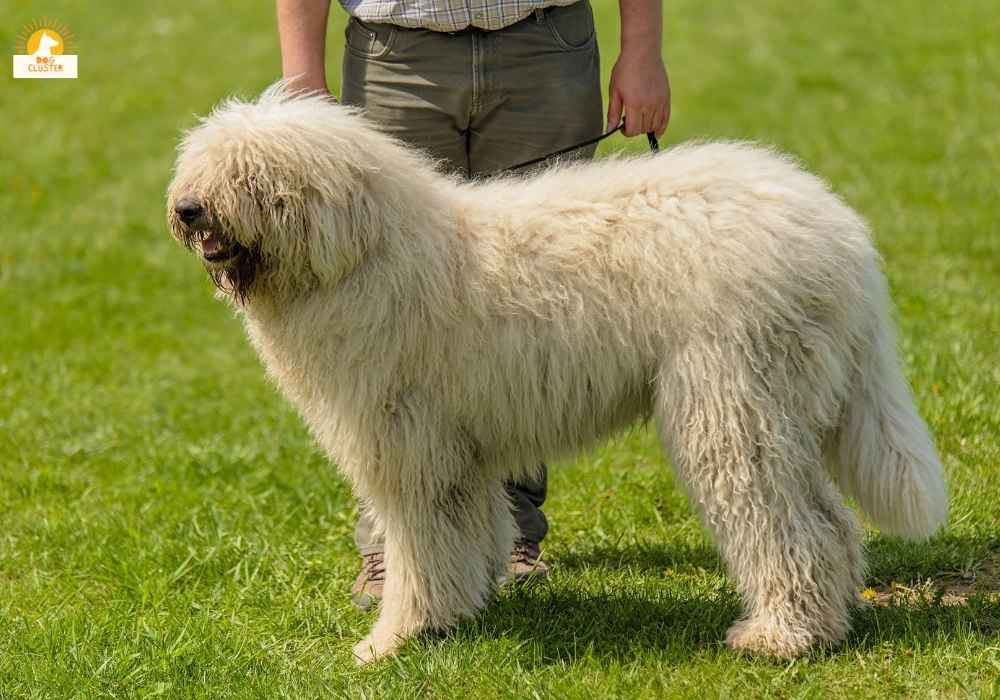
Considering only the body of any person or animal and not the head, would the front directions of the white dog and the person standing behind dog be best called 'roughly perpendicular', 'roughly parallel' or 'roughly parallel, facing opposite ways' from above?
roughly perpendicular

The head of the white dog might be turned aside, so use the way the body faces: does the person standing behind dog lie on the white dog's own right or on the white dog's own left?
on the white dog's own right

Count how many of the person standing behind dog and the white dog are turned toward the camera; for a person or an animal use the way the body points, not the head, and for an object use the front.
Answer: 1

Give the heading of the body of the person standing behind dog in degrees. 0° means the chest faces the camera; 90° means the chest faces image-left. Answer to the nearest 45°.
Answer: approximately 0°

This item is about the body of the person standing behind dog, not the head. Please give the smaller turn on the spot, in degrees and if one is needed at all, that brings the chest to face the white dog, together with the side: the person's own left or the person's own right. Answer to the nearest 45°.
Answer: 0° — they already face it

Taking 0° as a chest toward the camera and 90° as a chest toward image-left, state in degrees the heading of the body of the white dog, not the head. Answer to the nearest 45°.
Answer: approximately 90°
